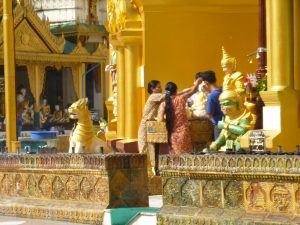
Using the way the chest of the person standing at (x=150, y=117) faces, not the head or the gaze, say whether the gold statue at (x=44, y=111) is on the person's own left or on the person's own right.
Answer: on the person's own left

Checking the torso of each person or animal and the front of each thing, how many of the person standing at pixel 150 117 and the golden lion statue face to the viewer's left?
1

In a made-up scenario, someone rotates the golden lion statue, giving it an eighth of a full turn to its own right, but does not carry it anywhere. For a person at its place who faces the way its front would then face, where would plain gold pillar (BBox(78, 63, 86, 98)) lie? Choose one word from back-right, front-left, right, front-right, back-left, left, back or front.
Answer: front-right

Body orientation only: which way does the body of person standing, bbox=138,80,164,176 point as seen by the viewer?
to the viewer's right

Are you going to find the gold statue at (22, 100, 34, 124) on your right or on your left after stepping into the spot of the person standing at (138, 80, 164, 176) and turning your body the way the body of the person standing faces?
on your left

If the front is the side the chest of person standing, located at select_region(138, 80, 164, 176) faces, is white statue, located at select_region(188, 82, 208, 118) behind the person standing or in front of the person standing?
in front

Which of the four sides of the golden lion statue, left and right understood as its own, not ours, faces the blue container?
right

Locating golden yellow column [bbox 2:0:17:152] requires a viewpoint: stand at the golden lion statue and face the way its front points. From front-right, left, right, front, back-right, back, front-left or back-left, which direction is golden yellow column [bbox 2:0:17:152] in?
front-right

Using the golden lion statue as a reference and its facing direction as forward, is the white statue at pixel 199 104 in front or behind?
behind

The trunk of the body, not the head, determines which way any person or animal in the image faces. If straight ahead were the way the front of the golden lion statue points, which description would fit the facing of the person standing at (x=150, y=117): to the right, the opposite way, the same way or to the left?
the opposite way

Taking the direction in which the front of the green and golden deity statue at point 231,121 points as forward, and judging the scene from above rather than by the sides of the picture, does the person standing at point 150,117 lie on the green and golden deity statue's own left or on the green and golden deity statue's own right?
on the green and golden deity statue's own right

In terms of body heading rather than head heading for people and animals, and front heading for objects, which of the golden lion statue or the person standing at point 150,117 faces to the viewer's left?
the golden lion statue

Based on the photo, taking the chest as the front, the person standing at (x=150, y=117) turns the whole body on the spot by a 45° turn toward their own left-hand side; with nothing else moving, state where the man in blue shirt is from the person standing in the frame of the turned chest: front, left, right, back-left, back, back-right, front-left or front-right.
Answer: right

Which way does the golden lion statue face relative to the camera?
to the viewer's left
